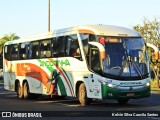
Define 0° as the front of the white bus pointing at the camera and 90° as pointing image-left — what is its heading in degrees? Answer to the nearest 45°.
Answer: approximately 315°

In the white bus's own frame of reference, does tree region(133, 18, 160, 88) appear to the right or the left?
on its left
